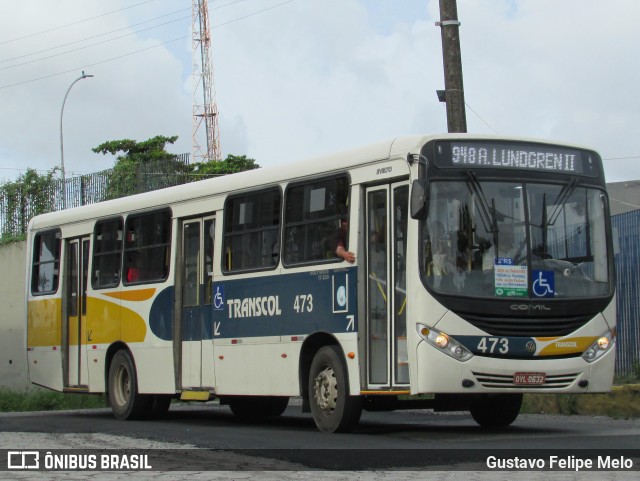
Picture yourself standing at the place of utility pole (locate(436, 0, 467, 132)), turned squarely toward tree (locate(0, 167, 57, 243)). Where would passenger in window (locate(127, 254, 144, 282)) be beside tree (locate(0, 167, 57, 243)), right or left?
left

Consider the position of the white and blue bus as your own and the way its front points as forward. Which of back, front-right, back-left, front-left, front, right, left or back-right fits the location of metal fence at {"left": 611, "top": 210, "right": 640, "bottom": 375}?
left

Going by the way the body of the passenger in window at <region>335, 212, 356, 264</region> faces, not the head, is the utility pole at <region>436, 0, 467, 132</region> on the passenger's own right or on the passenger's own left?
on the passenger's own left

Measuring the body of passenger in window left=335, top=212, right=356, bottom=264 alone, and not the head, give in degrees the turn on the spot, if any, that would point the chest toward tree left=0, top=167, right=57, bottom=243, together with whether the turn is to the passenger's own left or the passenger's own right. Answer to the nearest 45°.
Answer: approximately 180°

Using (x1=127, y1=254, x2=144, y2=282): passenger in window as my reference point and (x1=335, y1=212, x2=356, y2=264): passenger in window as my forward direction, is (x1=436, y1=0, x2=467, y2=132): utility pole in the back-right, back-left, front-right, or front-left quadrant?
front-left

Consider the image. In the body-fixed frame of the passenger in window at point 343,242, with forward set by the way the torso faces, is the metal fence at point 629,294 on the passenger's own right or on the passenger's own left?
on the passenger's own left

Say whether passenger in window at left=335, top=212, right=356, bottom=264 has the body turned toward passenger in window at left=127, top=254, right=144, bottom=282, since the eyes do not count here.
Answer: no

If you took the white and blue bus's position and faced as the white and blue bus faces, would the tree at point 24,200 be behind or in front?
behind

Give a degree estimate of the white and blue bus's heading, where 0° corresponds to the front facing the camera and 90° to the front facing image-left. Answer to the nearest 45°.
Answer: approximately 315°

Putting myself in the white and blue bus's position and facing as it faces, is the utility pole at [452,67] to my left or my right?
on my left
